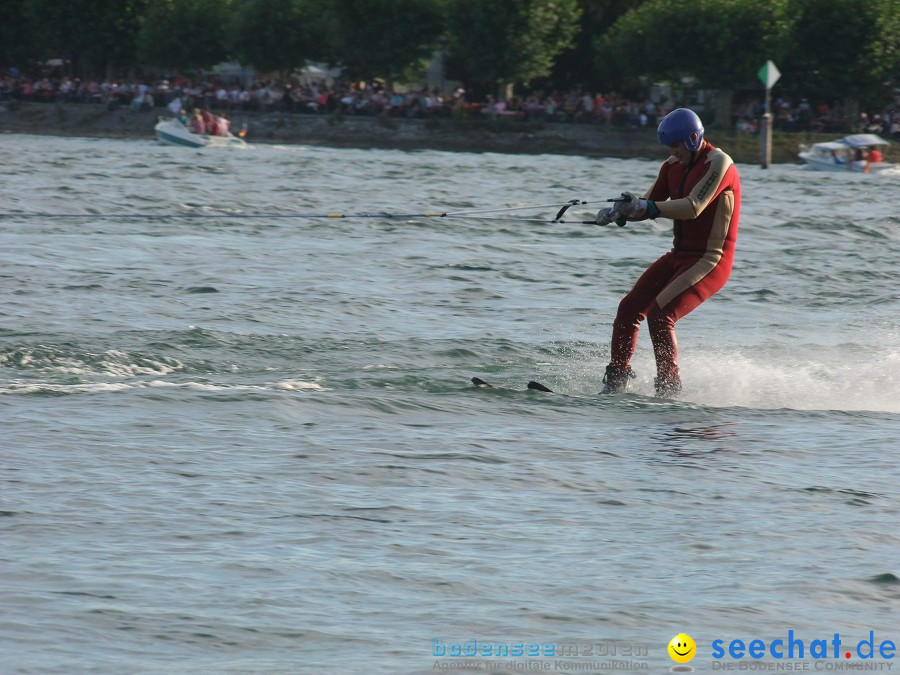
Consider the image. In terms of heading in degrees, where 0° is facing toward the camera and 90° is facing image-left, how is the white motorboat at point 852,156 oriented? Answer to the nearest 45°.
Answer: approximately 90°
